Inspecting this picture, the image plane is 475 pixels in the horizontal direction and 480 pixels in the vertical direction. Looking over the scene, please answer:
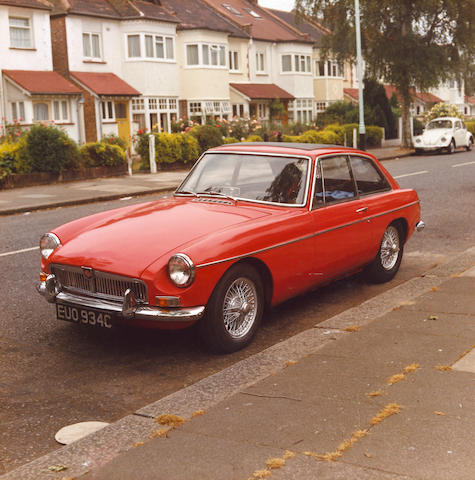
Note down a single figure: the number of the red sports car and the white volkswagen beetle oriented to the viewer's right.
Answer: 0

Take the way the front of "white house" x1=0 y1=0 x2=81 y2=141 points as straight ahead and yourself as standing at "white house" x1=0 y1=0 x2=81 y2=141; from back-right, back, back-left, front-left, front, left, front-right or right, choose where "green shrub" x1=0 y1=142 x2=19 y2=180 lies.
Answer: front-right

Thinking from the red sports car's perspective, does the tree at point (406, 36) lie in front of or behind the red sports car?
behind

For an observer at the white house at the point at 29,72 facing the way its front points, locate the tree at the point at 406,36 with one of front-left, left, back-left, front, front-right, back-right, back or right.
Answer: front-left

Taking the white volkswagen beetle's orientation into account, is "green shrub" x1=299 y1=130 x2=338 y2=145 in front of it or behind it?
in front

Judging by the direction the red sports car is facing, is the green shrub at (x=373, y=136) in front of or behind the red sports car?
behind

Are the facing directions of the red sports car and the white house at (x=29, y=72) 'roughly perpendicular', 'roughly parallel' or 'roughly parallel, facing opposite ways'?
roughly perpendicular

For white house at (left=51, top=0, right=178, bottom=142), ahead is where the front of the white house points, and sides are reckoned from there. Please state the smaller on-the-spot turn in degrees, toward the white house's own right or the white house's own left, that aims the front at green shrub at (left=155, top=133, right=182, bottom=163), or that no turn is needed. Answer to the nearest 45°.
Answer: approximately 45° to the white house's own right

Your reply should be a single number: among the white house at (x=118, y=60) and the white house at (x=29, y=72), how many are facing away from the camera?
0

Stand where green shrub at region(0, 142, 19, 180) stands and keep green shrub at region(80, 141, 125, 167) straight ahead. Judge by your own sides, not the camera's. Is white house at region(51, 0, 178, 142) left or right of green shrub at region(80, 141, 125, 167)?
left
